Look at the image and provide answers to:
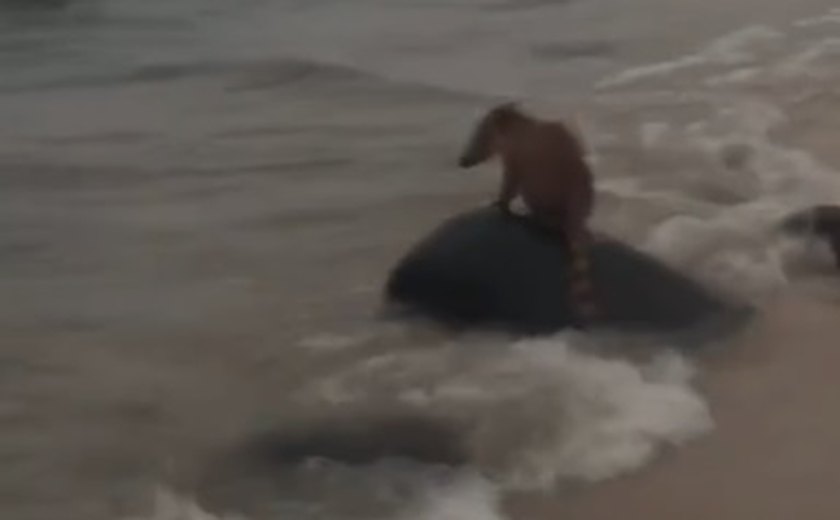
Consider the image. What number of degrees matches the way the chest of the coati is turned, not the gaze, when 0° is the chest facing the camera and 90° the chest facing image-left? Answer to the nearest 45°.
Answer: approximately 90°

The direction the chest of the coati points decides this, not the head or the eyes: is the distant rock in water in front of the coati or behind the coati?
behind
